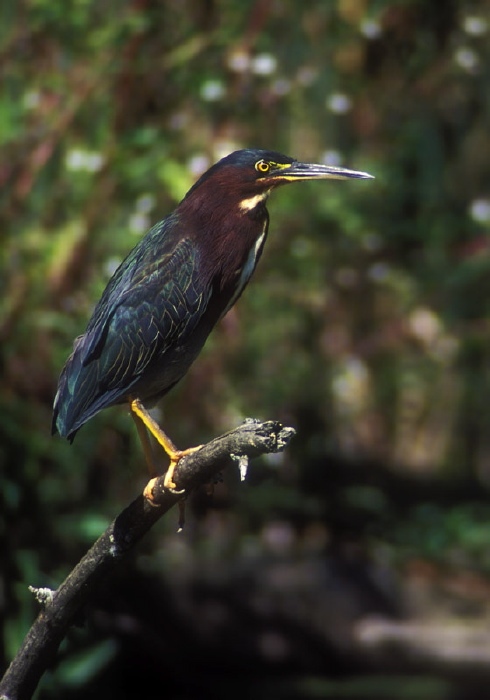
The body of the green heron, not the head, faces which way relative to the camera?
to the viewer's right
